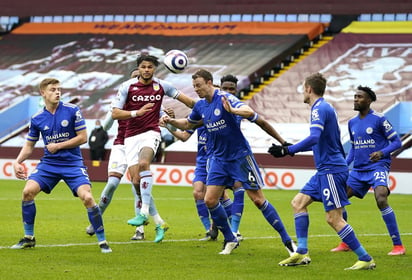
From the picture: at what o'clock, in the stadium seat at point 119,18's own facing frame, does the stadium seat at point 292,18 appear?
the stadium seat at point 292,18 is roughly at 10 o'clock from the stadium seat at point 119,18.

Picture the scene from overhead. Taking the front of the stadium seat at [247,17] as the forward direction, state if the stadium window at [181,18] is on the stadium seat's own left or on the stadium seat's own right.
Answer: on the stadium seat's own right

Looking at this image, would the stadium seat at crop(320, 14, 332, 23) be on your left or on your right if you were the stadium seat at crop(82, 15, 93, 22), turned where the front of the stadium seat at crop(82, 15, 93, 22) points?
on your left

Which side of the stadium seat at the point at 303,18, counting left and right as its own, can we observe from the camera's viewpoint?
front

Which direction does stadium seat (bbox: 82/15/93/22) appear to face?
toward the camera

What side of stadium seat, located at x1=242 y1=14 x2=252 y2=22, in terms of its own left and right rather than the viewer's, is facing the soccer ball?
front

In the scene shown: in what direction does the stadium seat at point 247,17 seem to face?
toward the camera
